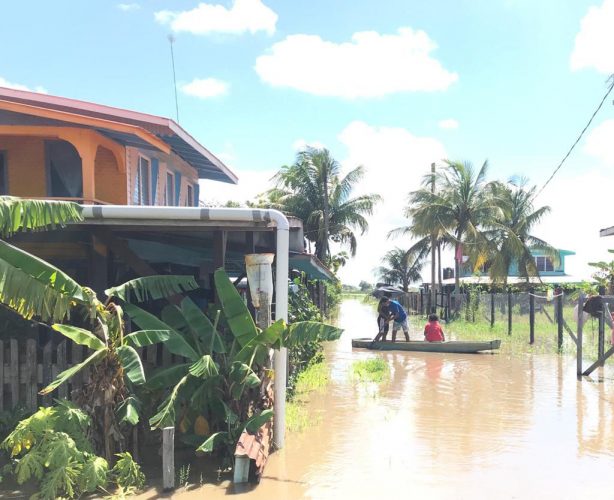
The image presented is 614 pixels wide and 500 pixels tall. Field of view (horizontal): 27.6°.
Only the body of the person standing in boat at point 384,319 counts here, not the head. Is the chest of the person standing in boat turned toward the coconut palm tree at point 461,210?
no

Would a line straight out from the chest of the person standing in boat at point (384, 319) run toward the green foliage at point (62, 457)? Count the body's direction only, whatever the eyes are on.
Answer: no

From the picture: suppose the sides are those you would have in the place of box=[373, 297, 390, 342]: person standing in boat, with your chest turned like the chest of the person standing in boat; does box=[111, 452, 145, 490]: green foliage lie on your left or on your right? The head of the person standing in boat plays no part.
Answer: on your right

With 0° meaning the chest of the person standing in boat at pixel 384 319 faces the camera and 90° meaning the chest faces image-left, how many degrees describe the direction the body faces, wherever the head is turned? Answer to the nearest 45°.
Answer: approximately 270°

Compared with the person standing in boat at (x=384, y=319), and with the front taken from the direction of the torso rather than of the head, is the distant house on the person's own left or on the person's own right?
on the person's own left
